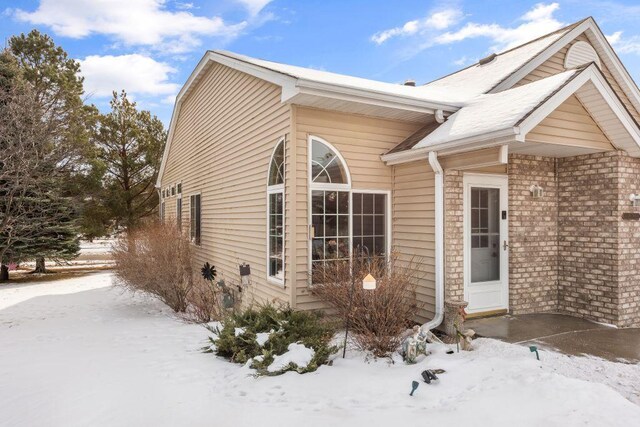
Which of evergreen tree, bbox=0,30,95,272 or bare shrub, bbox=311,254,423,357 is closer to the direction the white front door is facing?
the bare shrub

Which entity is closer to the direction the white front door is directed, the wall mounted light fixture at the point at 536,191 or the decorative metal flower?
the wall mounted light fixture

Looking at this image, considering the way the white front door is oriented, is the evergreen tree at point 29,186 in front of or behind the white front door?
behind

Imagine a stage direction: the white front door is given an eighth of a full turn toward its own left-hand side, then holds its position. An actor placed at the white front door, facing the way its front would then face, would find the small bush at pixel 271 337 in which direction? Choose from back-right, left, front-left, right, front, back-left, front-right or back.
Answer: back-right

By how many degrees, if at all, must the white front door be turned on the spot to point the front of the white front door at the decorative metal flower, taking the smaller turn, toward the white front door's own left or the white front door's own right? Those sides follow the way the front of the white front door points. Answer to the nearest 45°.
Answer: approximately 135° to the white front door's own right

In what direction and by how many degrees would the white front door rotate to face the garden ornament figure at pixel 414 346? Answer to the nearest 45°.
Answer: approximately 45° to its right

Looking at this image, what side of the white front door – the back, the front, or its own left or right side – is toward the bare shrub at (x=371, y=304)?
right

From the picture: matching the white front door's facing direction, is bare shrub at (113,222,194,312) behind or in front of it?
behind

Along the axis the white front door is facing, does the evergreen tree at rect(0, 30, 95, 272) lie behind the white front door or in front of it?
behind

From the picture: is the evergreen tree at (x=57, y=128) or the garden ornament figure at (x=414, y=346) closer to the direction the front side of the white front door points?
the garden ornament figure

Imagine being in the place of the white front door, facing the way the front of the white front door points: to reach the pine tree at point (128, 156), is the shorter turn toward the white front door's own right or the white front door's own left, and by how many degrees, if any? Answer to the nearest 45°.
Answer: approximately 180°

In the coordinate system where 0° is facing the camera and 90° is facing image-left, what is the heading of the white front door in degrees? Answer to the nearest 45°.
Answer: approximately 315°
